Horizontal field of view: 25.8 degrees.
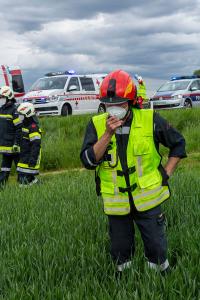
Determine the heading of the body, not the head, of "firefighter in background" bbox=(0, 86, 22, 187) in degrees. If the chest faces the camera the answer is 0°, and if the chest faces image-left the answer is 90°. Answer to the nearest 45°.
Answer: approximately 45°

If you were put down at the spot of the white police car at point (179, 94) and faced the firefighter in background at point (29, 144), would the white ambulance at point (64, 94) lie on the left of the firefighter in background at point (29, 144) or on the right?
right

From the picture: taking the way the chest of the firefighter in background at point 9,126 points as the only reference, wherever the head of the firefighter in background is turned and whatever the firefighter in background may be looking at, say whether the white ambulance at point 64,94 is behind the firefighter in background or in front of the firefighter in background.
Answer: behind

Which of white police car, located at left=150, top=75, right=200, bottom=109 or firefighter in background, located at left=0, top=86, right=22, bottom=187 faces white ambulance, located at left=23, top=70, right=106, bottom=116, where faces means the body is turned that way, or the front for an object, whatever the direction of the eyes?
the white police car

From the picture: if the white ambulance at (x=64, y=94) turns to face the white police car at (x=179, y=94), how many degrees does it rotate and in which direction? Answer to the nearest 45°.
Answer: approximately 180°

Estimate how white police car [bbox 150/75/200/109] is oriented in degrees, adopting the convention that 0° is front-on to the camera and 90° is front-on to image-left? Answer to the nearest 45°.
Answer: approximately 45°
